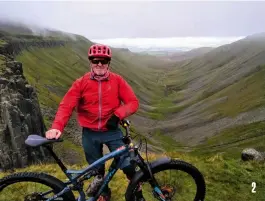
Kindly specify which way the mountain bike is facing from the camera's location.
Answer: facing to the right of the viewer

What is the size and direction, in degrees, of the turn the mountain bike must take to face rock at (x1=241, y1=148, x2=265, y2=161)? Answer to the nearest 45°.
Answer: approximately 45° to its left
